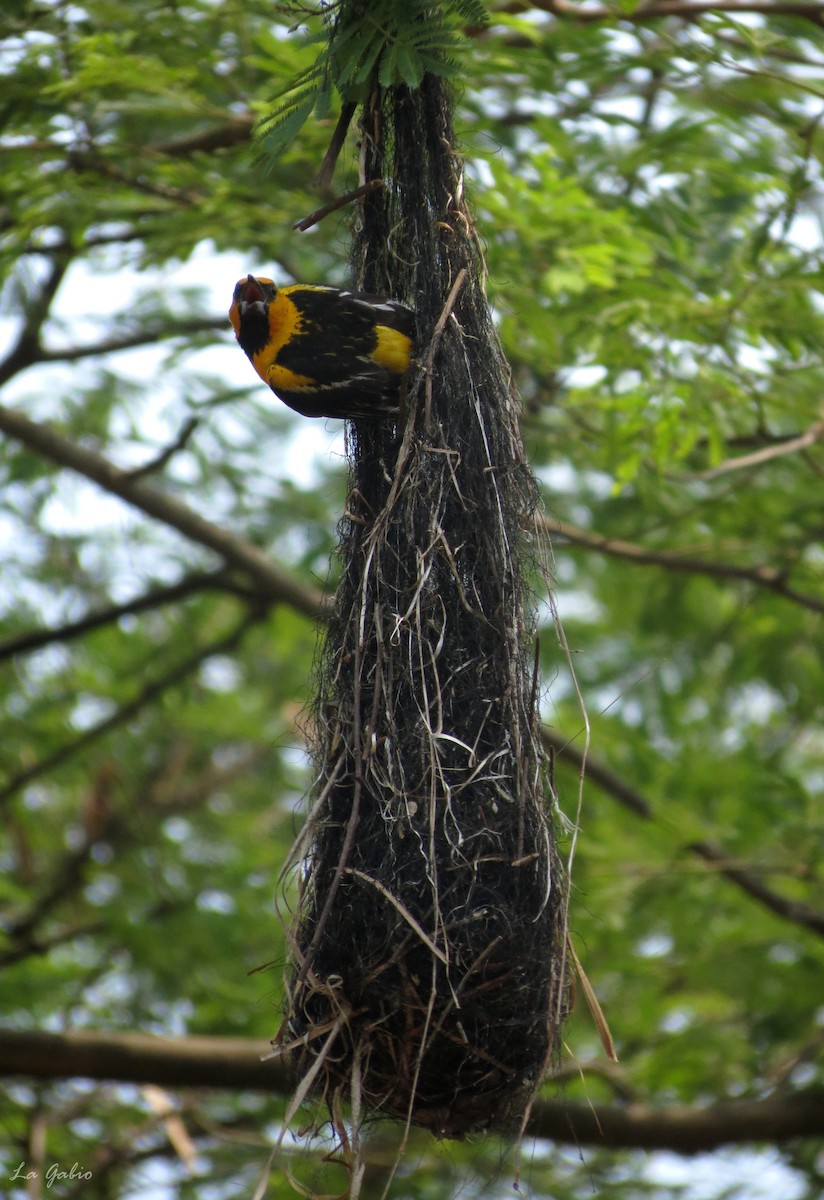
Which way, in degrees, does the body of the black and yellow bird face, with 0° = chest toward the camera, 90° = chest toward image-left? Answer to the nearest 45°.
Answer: approximately 90°

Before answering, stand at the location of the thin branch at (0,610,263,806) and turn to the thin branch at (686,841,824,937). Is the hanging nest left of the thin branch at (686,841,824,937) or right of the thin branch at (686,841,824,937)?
right

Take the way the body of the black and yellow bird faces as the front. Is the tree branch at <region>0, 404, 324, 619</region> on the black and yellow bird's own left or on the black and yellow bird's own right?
on the black and yellow bird's own right

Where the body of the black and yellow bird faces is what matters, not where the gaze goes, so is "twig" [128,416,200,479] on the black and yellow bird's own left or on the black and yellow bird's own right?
on the black and yellow bird's own right
